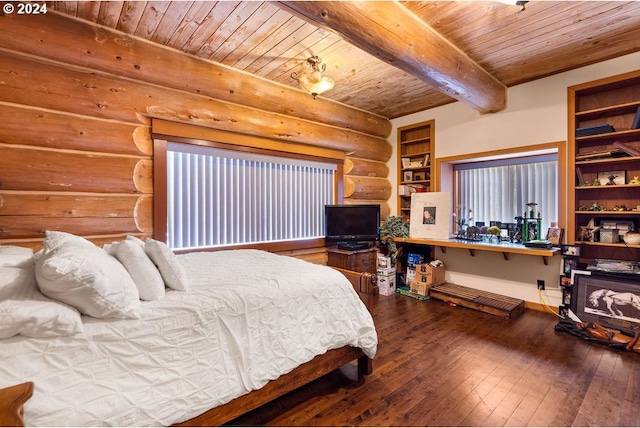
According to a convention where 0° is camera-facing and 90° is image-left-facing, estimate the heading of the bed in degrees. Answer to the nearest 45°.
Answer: approximately 225°

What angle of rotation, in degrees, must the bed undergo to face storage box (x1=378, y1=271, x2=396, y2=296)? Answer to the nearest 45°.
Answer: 0° — it already faces it

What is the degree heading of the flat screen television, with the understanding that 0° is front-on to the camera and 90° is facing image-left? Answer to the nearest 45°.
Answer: approximately 0°

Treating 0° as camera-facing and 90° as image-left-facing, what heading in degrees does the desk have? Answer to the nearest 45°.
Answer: approximately 45°

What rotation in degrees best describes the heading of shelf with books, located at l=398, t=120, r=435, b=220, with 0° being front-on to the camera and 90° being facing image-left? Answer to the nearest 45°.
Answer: approximately 45°

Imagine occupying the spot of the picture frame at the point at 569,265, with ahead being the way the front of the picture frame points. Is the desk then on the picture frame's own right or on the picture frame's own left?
on the picture frame's own right
